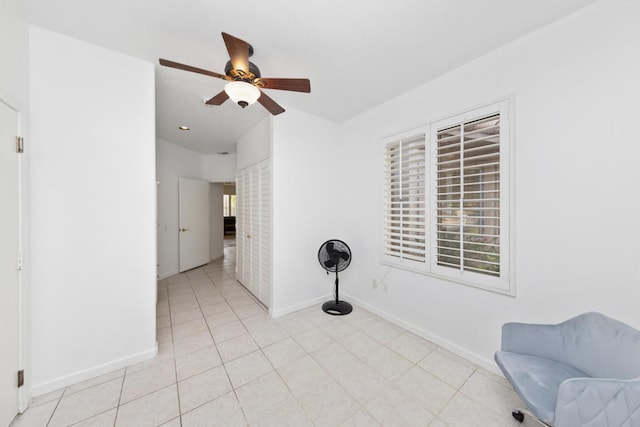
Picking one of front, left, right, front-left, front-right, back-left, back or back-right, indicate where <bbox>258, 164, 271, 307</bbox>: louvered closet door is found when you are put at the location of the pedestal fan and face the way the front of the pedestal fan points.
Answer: right

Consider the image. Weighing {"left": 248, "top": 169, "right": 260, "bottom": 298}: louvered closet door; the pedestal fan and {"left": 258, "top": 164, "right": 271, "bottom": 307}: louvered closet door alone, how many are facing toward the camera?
1

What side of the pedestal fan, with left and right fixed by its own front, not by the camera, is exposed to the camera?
front

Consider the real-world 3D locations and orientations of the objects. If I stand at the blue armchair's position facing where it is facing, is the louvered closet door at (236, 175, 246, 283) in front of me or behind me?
in front

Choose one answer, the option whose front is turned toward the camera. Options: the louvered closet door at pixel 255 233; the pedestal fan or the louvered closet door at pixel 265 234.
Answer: the pedestal fan

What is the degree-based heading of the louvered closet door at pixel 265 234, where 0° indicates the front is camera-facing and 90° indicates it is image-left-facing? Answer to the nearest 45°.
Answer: approximately 90°

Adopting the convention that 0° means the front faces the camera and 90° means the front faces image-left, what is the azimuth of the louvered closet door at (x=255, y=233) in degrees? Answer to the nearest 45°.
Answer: approximately 90°

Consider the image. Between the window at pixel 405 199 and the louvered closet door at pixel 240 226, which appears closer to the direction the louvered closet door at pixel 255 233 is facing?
the louvered closet door

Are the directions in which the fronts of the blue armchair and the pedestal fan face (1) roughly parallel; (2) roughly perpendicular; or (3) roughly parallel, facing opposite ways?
roughly perpendicular

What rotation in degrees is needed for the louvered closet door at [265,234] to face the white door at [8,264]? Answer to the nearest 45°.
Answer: approximately 45° to its left

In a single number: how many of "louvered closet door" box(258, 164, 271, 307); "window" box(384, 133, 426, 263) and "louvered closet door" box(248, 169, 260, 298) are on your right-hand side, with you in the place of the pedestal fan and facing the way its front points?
2
